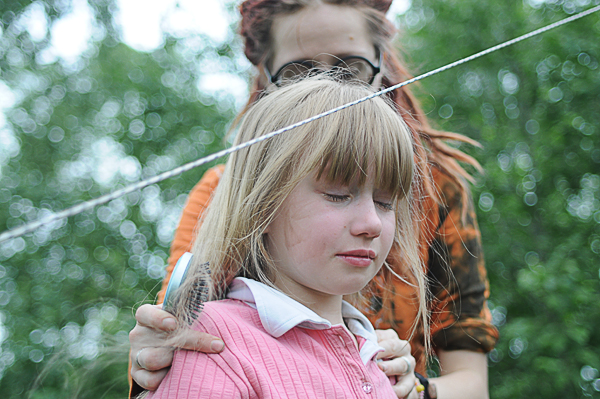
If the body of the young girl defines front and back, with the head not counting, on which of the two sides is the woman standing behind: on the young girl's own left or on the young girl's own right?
on the young girl's own left

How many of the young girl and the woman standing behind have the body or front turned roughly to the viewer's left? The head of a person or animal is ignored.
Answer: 0

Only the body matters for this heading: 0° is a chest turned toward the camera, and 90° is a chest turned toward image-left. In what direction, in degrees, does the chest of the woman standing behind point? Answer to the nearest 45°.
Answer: approximately 0°

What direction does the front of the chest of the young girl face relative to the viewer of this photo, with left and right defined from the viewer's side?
facing the viewer and to the right of the viewer

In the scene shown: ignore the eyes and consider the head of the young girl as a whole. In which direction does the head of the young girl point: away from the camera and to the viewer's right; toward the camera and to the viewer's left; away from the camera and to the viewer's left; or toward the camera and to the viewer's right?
toward the camera and to the viewer's right

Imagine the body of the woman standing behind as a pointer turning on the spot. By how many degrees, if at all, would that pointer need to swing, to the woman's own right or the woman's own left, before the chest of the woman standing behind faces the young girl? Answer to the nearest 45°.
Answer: approximately 45° to the woman's own right
